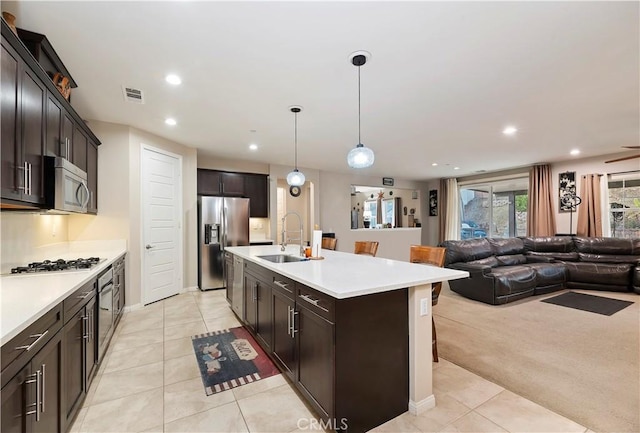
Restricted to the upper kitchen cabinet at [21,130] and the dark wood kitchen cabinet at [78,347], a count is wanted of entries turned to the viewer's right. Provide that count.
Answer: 2

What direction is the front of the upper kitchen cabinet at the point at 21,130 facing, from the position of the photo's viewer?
facing to the right of the viewer

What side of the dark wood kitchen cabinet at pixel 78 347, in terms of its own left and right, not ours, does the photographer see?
right

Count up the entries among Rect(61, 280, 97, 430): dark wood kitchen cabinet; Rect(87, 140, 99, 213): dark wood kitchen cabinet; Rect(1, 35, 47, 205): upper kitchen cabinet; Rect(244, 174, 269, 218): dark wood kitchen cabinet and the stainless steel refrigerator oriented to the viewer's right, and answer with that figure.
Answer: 3

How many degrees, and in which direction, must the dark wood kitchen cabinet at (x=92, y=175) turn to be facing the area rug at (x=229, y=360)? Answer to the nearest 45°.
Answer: approximately 45° to its right

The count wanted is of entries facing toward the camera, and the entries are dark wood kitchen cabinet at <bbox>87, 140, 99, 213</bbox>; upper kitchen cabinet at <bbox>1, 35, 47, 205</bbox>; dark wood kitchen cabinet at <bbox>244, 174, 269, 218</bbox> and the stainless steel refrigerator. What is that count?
2

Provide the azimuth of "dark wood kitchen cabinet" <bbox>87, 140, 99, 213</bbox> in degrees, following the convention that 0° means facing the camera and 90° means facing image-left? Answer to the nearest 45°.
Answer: approximately 270°

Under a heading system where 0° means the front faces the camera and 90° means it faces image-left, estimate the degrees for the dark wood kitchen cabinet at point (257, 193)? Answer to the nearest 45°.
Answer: approximately 0°

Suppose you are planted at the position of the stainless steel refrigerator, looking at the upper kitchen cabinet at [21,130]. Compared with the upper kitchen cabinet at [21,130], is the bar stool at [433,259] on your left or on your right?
left
